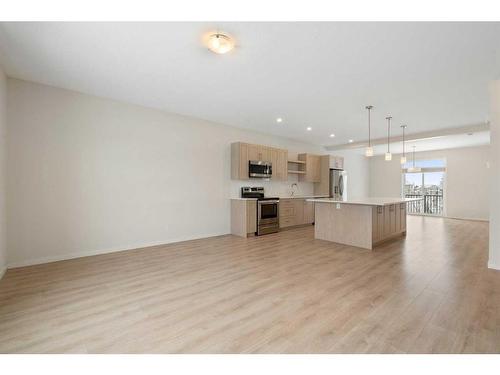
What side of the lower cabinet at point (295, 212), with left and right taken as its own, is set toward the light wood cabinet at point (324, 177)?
left

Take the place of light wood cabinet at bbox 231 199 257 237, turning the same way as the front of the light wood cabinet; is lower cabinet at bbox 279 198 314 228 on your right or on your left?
on your left

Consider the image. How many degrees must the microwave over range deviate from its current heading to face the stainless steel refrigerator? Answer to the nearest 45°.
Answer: approximately 90° to its left

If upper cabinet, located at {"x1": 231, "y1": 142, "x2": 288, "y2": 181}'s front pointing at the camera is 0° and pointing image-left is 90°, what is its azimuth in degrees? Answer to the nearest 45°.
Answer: approximately 315°

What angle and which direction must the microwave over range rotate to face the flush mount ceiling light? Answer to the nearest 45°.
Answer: approximately 45° to its right

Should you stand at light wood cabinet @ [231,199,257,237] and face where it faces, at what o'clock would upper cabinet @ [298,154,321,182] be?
The upper cabinet is roughly at 9 o'clock from the light wood cabinet.

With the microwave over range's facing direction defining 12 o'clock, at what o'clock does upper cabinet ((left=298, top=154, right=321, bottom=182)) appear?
The upper cabinet is roughly at 9 o'clock from the microwave over range.

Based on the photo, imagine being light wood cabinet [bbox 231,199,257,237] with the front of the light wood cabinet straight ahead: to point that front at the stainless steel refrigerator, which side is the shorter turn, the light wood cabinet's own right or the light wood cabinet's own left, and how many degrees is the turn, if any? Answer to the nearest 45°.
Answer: approximately 90° to the light wood cabinet's own left
